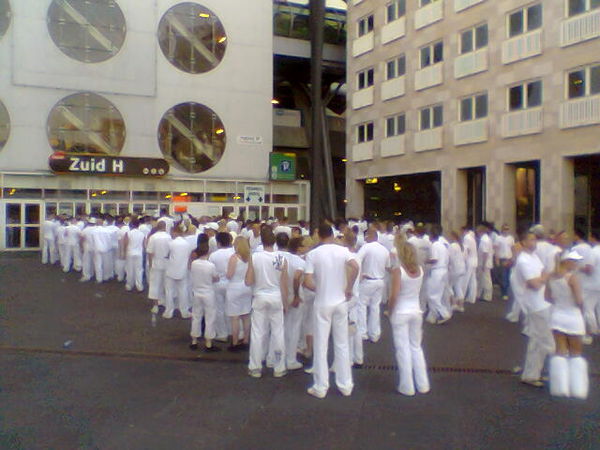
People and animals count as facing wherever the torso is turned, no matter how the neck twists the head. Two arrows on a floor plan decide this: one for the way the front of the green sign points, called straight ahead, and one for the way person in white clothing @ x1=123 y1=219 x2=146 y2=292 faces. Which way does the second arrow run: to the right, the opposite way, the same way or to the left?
the opposite way

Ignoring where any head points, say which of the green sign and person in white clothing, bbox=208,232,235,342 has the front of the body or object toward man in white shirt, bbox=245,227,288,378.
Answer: the green sign

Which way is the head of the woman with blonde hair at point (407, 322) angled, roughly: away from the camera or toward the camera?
away from the camera

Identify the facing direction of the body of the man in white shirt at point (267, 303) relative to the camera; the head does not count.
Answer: away from the camera

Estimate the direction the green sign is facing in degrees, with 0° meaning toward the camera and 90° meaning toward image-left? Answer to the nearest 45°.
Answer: approximately 0°

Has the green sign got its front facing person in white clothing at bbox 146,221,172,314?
yes

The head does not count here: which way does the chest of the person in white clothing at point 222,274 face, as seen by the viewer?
away from the camera

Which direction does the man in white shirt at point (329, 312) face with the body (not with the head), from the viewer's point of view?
away from the camera

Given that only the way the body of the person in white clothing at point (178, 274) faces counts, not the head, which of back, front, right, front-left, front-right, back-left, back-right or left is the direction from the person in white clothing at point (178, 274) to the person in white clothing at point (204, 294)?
back
